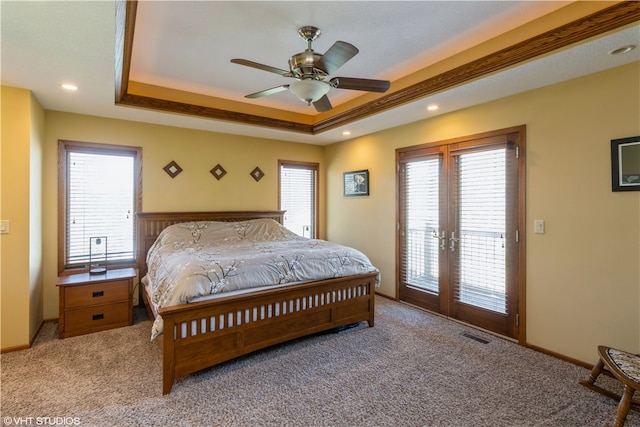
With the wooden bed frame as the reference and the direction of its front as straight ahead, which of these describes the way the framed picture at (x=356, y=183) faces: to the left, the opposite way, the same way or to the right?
to the right

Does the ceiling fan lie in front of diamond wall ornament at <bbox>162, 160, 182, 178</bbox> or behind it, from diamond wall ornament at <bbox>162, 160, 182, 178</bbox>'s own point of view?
in front

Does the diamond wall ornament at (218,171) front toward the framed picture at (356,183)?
no

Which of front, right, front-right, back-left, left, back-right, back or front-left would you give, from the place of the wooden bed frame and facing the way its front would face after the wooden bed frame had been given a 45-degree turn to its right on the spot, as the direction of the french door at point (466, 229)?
left

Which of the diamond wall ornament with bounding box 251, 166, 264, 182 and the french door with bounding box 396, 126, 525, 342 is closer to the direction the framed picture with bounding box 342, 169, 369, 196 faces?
the diamond wall ornament

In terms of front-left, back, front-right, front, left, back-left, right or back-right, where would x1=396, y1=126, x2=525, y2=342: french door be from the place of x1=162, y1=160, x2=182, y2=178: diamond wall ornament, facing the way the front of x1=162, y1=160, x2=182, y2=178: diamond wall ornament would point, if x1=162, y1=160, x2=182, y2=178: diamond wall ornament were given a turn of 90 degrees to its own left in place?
front-right

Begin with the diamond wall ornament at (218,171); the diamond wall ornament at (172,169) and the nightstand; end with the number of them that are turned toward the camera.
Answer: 3

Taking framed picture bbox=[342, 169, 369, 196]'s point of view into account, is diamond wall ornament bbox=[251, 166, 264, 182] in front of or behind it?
in front

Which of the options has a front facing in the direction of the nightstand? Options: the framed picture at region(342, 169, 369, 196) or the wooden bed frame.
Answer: the framed picture

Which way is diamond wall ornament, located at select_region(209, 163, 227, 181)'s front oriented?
toward the camera

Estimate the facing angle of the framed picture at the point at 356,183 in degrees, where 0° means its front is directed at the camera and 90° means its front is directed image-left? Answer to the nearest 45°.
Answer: approximately 45°

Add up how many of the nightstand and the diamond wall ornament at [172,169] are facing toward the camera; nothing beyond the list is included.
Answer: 2

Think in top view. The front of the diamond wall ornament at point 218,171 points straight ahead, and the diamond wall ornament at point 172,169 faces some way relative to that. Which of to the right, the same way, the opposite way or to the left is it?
the same way

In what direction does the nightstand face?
toward the camera

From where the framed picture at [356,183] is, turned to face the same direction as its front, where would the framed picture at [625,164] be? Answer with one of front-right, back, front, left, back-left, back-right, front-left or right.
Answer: left

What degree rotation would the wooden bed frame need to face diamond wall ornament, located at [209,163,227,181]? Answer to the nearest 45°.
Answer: approximately 135° to its left

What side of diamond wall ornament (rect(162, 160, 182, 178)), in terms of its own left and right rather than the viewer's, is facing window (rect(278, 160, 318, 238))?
left

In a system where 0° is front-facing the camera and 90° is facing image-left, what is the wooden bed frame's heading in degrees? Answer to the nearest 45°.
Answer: approximately 315°

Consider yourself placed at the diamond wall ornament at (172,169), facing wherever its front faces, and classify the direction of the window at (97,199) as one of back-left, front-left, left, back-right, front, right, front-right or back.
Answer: right

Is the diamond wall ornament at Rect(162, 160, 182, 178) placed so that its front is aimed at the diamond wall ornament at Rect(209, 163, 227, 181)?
no
